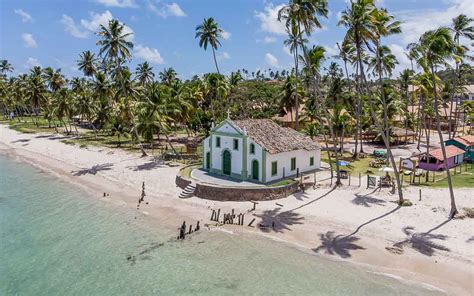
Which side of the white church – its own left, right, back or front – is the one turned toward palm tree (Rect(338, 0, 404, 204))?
left

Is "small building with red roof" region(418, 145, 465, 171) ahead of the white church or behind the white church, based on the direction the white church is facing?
behind

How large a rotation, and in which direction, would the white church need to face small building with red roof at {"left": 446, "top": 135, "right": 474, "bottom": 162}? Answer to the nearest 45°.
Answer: approximately 180°

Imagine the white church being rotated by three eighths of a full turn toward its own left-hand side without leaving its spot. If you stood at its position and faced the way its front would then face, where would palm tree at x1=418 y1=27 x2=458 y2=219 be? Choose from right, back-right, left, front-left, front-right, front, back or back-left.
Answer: front-right

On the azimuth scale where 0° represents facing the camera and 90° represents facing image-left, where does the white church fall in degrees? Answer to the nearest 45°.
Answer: approximately 45°
